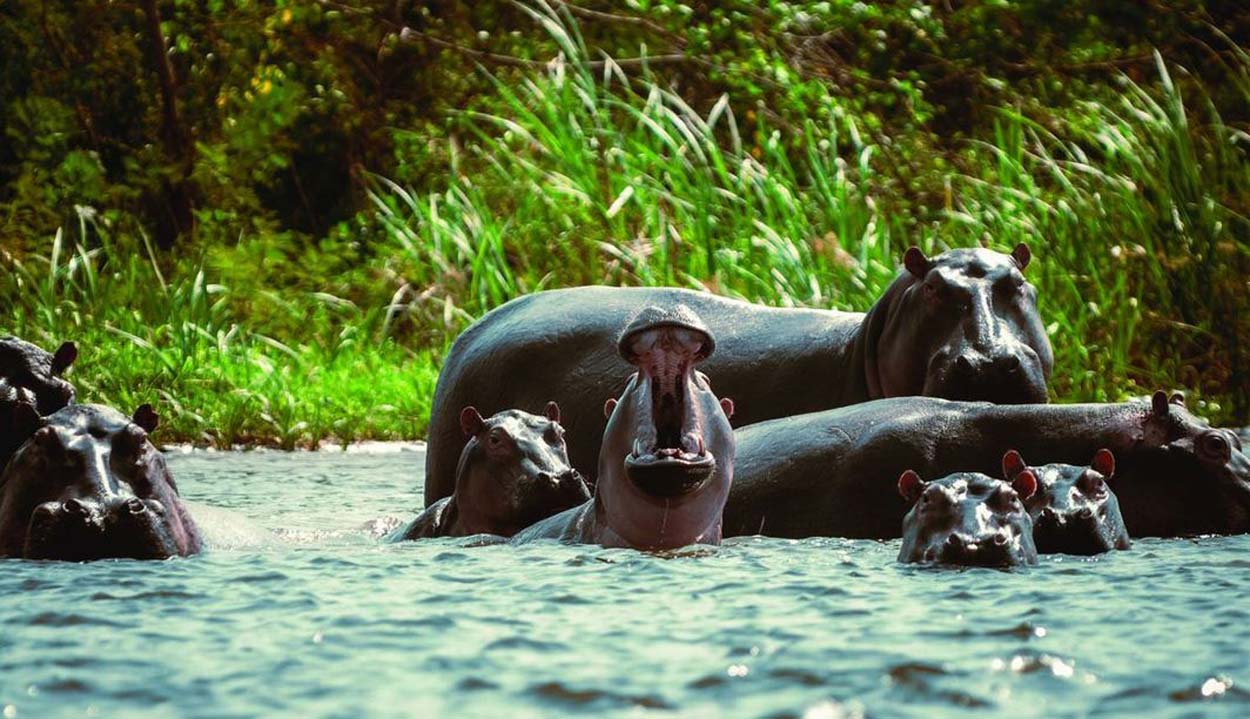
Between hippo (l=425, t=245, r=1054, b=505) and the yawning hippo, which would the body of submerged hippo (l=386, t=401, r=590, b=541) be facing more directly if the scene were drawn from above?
the yawning hippo

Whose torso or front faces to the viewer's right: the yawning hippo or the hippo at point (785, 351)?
the hippo

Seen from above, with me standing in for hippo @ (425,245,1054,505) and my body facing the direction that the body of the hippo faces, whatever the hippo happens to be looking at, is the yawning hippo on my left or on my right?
on my right

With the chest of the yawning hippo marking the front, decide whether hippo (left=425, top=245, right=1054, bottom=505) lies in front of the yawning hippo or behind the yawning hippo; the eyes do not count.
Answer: behind

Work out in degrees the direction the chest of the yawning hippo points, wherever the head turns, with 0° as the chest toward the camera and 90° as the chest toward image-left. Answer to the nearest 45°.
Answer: approximately 0°

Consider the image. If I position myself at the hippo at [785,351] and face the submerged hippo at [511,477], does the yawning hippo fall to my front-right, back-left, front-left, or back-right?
front-left

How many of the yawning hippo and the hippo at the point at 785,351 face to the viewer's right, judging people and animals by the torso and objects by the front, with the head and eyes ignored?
1

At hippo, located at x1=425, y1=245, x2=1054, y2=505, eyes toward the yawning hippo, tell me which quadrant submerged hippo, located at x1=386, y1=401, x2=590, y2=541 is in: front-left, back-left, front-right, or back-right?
front-right

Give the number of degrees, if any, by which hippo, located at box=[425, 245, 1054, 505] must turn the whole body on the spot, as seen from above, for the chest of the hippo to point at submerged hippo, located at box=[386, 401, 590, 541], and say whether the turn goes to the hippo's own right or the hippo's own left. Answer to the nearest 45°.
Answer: approximately 135° to the hippo's own right

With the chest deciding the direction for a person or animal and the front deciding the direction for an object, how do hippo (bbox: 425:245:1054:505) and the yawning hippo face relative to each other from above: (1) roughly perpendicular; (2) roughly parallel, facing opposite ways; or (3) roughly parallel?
roughly perpendicular

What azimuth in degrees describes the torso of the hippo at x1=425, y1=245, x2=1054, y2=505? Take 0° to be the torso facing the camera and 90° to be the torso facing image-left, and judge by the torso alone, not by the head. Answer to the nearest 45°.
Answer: approximately 270°
